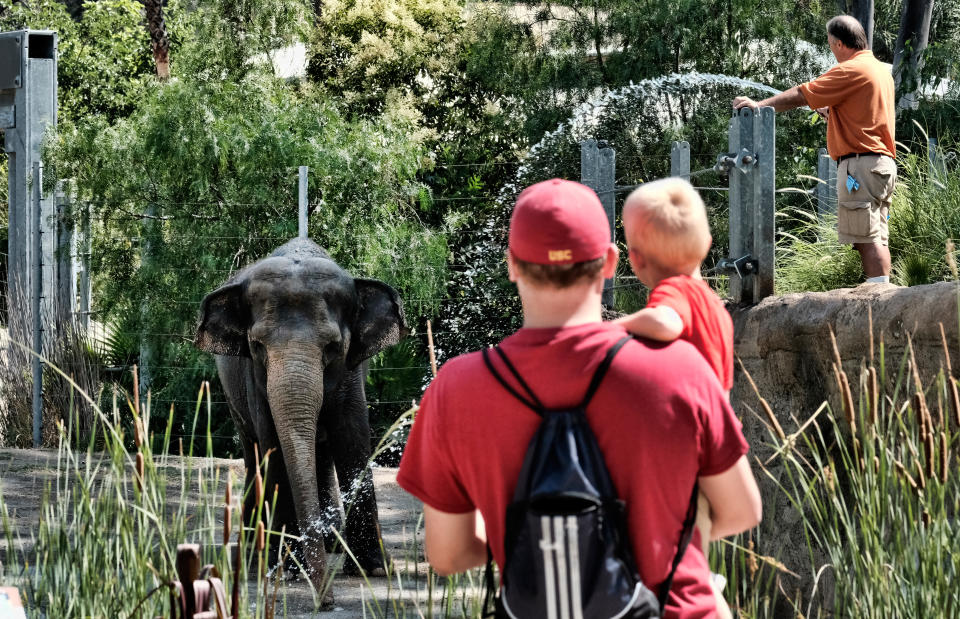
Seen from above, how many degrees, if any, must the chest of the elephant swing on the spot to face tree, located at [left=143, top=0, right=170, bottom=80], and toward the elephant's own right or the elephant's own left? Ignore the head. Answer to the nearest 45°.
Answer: approximately 180°

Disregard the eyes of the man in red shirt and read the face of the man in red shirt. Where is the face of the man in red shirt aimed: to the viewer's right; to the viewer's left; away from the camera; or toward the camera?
away from the camera

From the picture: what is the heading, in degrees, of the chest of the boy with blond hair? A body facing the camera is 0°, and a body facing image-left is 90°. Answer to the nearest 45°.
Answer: approximately 135°

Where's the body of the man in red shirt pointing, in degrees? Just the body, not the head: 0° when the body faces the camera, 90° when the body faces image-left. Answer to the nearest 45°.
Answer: approximately 180°

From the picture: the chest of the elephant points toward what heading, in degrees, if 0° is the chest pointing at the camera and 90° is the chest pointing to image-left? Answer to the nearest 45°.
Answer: approximately 0°

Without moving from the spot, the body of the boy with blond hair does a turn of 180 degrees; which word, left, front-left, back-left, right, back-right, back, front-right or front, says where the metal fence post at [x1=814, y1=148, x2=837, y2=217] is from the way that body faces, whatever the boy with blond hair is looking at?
back-left

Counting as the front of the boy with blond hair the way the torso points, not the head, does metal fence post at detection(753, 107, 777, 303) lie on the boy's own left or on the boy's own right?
on the boy's own right

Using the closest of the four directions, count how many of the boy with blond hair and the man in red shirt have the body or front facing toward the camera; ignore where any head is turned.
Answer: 0

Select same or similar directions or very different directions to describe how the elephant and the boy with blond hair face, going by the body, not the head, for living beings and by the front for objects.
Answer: very different directions

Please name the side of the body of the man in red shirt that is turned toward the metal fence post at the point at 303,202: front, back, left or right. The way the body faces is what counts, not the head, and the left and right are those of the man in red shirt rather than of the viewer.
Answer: front
